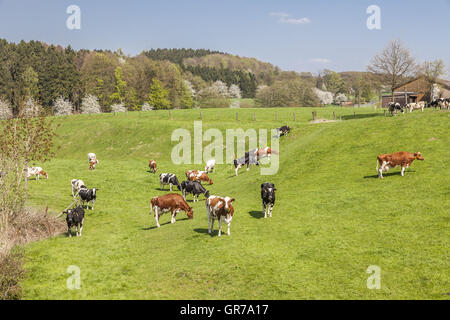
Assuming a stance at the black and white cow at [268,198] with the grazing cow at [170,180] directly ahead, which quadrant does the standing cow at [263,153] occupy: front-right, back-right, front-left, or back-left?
front-right

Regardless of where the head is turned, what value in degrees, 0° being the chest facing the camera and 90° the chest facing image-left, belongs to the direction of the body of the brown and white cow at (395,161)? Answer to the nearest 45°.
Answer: approximately 270°

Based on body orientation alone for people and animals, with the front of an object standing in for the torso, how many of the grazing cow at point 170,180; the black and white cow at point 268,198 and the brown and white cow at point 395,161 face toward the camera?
1

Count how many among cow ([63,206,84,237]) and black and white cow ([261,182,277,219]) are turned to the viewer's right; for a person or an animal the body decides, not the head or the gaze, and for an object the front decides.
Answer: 0

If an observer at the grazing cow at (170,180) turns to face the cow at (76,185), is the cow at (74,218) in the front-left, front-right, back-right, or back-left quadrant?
front-left

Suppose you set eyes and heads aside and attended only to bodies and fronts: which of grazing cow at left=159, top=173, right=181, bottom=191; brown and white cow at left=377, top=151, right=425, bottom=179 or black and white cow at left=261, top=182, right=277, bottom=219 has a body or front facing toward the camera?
the black and white cow

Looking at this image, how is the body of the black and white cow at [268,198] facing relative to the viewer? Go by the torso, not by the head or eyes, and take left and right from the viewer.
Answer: facing the viewer

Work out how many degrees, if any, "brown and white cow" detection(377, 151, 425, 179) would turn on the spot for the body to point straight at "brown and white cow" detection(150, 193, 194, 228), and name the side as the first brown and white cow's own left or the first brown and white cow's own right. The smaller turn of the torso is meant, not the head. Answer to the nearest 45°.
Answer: approximately 135° to the first brown and white cow's own right
